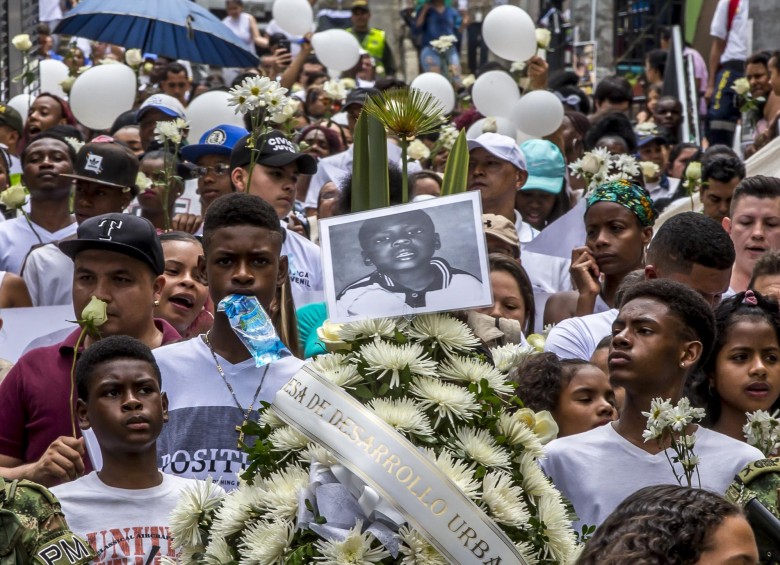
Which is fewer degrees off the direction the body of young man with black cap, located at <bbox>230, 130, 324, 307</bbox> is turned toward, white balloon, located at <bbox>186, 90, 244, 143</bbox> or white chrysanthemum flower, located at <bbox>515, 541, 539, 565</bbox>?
the white chrysanthemum flower

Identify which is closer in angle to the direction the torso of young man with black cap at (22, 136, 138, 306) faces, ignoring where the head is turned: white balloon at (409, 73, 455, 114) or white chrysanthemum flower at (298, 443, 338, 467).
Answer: the white chrysanthemum flower

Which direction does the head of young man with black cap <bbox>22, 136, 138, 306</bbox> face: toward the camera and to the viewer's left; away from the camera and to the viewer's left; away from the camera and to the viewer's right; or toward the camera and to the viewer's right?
toward the camera and to the viewer's left

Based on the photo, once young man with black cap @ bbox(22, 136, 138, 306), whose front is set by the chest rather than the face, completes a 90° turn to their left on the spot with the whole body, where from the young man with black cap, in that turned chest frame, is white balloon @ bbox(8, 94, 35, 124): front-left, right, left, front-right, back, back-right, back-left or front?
back-left

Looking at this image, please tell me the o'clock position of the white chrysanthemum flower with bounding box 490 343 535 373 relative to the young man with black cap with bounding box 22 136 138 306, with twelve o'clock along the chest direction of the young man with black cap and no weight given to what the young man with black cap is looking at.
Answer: The white chrysanthemum flower is roughly at 10 o'clock from the young man with black cap.

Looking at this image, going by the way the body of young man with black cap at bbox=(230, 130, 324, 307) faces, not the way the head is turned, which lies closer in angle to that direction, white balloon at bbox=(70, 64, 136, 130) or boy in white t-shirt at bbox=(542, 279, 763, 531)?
the boy in white t-shirt

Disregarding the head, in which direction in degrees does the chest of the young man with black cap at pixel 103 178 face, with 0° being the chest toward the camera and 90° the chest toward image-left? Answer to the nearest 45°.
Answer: approximately 45°

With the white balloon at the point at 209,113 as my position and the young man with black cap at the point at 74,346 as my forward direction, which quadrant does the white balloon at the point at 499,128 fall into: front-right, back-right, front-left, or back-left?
back-left

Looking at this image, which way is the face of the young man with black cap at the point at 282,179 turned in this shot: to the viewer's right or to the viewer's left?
to the viewer's right

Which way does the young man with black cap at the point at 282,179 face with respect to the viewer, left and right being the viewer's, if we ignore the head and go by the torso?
facing the viewer and to the right of the viewer
